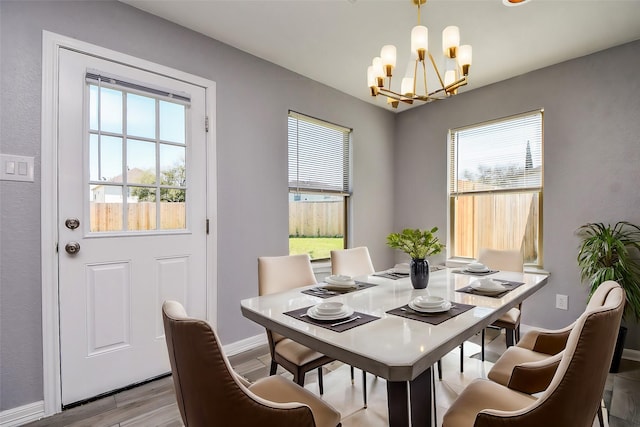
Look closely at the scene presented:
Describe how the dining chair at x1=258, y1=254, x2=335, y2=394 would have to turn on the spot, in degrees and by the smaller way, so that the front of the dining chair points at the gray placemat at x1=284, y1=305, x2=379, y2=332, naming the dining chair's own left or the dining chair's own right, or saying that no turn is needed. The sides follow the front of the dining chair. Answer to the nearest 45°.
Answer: approximately 45° to the dining chair's own right

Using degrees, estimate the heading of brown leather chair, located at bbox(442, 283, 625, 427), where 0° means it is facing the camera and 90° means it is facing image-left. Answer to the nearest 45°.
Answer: approximately 90°

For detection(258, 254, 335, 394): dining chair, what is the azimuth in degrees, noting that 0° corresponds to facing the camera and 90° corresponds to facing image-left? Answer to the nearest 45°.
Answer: approximately 315°

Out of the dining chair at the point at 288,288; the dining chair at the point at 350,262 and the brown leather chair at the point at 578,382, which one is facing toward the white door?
the brown leather chair

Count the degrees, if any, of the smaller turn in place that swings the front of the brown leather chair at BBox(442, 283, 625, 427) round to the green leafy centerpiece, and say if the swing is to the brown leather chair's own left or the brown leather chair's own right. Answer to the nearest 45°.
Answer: approximately 45° to the brown leather chair's own right

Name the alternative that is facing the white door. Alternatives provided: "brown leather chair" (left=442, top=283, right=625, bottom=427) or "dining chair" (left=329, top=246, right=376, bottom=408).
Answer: the brown leather chair

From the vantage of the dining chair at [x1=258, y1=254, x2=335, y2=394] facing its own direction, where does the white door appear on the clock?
The white door is roughly at 5 o'clock from the dining chair.

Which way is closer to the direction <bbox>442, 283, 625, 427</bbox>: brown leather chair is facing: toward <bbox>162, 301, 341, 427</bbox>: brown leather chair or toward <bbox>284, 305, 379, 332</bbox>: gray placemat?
the gray placemat

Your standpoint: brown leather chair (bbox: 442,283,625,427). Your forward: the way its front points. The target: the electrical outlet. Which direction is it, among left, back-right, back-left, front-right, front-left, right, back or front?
right

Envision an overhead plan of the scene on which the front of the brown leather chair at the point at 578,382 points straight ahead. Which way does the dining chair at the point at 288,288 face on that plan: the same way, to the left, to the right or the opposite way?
the opposite way

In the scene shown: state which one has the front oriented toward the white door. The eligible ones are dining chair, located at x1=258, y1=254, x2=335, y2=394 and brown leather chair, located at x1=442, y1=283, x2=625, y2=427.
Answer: the brown leather chair

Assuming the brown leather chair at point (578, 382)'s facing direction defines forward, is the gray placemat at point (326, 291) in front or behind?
in front
